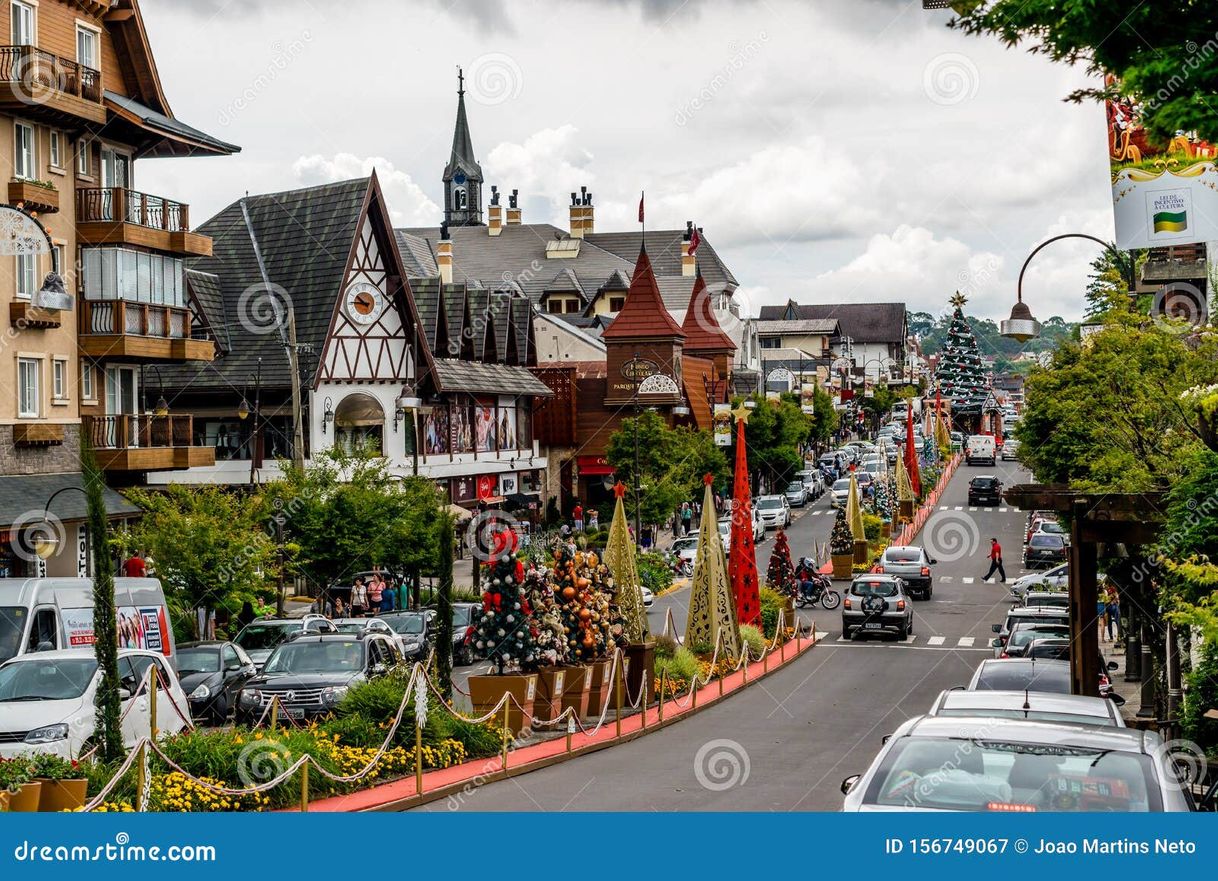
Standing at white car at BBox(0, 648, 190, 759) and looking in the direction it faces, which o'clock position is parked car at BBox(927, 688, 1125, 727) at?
The parked car is roughly at 9 o'clock from the white car.

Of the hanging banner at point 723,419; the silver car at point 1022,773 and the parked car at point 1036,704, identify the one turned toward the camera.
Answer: the hanging banner

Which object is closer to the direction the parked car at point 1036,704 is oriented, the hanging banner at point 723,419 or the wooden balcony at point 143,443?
the hanging banner

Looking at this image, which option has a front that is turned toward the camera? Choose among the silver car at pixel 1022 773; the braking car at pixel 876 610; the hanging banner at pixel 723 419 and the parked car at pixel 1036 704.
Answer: the hanging banner

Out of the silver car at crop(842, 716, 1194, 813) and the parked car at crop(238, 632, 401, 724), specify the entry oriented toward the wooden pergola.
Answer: the silver car

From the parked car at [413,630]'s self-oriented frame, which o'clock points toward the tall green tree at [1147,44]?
The tall green tree is roughly at 10 o'clock from the parked car.

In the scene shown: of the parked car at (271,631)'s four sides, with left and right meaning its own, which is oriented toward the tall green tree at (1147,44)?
left

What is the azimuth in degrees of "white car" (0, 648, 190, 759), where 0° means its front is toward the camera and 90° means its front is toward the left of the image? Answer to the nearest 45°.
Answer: approximately 45°

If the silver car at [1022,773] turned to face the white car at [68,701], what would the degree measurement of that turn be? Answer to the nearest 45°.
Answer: approximately 45° to its left

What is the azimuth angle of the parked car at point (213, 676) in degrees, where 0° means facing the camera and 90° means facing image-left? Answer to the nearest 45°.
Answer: approximately 45°

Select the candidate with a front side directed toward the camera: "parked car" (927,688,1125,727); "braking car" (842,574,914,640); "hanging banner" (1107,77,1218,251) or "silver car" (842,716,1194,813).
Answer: the hanging banner

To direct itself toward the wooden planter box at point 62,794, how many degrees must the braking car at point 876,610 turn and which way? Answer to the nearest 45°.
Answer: approximately 180°

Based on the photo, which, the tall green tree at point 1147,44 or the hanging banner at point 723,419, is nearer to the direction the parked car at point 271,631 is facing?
the tall green tree
